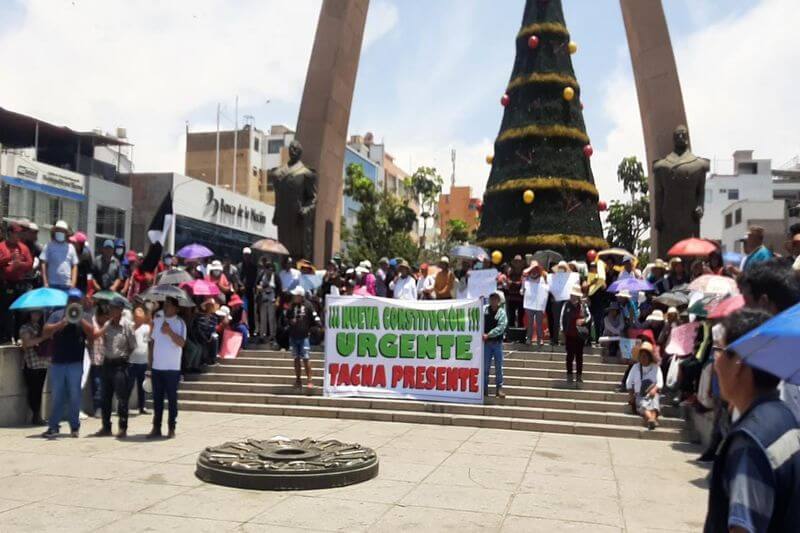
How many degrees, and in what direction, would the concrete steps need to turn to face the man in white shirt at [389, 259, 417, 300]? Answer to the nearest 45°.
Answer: approximately 135° to its right

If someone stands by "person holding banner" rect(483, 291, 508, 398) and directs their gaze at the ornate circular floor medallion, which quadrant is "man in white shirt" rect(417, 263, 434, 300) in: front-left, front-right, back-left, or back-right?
back-right

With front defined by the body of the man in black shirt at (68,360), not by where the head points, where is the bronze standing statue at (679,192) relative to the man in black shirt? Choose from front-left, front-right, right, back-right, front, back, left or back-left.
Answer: left

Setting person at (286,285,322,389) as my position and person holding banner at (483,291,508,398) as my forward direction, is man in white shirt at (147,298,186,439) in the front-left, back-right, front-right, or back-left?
back-right

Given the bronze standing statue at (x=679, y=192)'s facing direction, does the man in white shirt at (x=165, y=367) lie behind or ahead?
ahead

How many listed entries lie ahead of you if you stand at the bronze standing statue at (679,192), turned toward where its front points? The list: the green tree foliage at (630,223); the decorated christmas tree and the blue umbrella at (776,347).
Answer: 1

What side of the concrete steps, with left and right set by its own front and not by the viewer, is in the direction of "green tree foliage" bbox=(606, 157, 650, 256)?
back

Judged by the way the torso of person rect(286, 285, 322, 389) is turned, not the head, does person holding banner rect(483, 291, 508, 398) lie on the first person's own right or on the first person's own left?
on the first person's own left

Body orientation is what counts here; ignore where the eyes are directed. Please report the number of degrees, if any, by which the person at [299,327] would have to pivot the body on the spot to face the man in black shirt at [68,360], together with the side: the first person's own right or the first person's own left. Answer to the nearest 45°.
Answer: approximately 45° to the first person's own right

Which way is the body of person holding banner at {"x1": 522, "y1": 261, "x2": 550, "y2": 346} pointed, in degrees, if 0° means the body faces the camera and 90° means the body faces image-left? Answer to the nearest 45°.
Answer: approximately 0°

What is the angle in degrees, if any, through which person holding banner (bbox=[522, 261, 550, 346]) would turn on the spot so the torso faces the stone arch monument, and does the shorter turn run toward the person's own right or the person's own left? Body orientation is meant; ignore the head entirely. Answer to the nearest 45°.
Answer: approximately 135° to the person's own right
